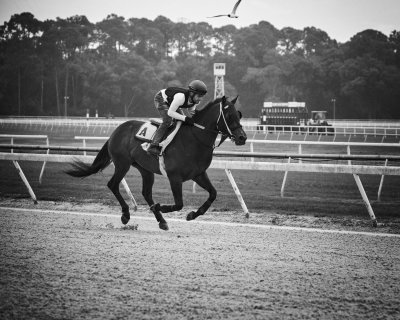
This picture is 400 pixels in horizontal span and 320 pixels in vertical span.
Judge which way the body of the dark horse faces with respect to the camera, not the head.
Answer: to the viewer's right

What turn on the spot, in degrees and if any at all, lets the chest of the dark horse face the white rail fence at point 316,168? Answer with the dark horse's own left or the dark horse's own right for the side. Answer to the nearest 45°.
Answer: approximately 45° to the dark horse's own left

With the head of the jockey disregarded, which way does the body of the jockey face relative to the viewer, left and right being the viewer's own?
facing to the right of the viewer
